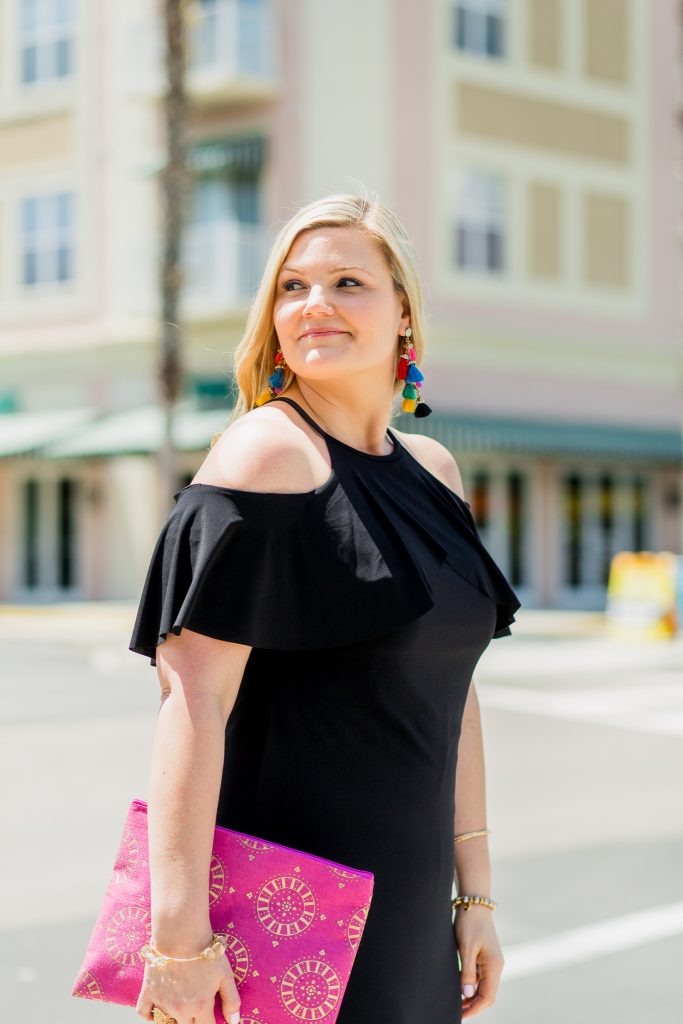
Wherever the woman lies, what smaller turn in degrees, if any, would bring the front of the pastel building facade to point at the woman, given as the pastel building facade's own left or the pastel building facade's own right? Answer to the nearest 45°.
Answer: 0° — it already faces them

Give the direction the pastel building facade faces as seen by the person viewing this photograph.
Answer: facing the viewer

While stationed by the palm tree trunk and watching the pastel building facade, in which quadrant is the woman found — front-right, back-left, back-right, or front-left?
back-right

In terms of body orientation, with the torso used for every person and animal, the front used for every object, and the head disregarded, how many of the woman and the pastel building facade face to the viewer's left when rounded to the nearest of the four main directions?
0

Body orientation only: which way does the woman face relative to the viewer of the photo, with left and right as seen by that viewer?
facing the viewer and to the right of the viewer

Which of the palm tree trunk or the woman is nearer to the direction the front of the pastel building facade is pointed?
the woman

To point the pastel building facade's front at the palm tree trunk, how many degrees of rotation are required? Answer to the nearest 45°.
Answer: approximately 45° to its right

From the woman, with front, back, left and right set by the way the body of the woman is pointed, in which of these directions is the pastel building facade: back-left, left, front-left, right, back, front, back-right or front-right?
back-left
